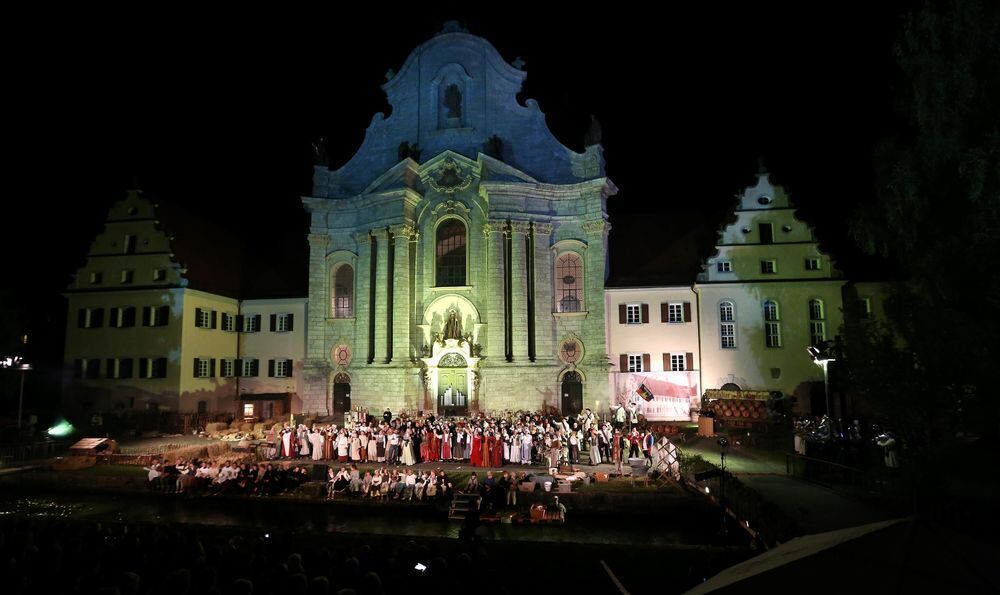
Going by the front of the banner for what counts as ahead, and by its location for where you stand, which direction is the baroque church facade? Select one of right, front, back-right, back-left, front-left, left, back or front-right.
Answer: right

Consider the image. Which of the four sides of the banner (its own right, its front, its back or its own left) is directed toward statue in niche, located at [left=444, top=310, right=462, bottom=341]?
right

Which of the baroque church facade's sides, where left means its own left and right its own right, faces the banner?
left

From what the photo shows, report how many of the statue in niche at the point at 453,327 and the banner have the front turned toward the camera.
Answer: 2

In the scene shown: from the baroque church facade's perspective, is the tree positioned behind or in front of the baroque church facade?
in front

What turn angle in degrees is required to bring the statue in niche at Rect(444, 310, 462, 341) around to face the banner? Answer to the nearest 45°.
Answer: approximately 90° to its left

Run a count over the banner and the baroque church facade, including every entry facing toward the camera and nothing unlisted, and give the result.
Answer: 2

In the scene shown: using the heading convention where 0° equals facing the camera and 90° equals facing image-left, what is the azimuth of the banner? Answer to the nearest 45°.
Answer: approximately 0°
